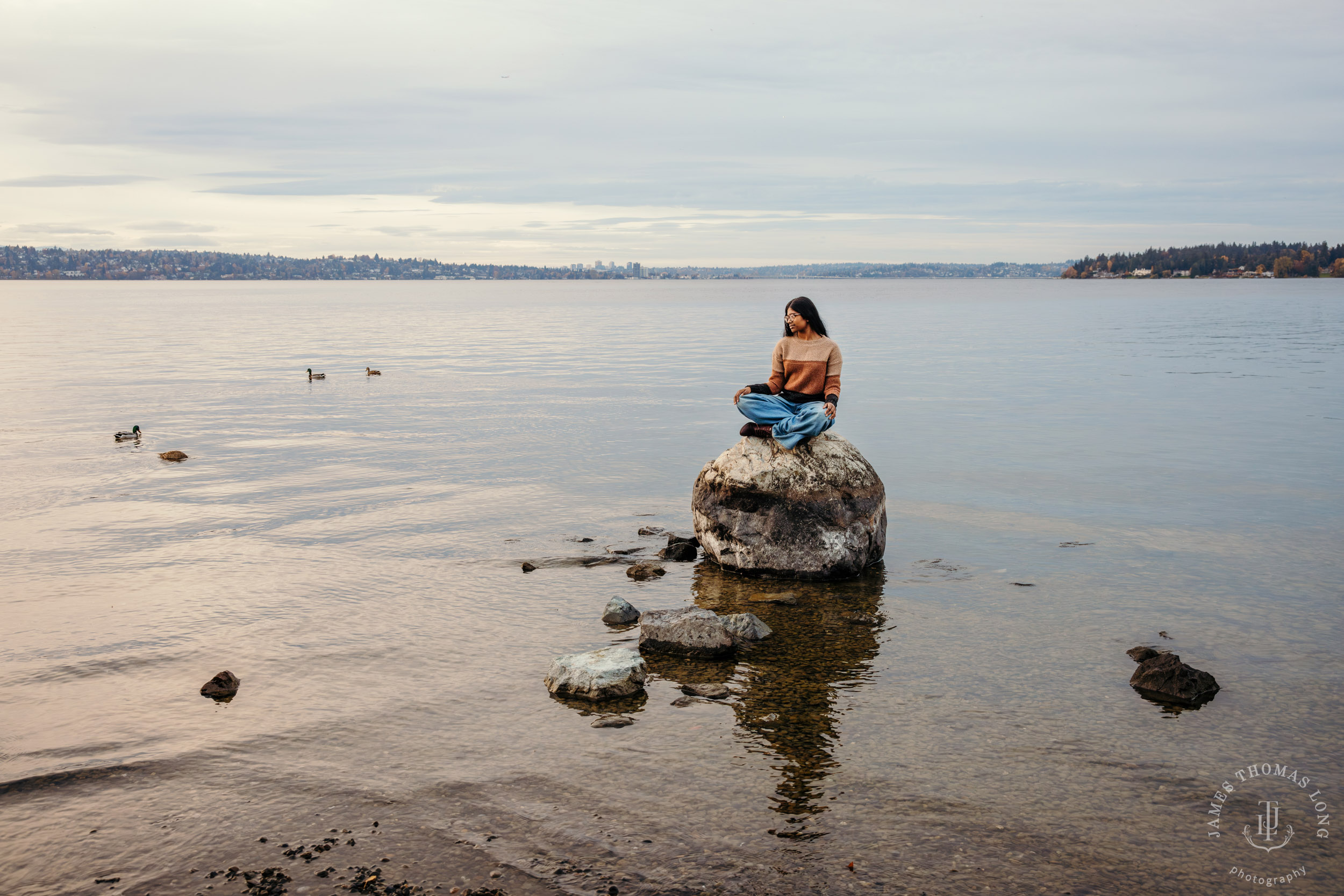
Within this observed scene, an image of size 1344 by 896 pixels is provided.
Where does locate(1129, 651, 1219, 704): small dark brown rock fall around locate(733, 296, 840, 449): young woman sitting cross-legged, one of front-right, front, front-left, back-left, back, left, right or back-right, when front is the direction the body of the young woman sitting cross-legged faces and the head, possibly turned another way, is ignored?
left

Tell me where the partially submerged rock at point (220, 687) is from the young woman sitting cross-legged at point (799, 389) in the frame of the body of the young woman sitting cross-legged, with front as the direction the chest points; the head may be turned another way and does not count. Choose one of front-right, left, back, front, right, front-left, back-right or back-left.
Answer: front

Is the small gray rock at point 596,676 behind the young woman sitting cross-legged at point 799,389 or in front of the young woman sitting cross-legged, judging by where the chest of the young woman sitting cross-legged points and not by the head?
in front

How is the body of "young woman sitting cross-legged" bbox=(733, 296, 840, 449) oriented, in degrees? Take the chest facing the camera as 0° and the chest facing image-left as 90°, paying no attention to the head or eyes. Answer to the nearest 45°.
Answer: approximately 45°

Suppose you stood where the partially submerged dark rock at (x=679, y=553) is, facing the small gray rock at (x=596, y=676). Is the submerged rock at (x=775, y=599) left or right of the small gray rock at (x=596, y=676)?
left

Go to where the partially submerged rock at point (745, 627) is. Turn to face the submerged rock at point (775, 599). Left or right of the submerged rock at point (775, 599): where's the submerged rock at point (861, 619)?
right

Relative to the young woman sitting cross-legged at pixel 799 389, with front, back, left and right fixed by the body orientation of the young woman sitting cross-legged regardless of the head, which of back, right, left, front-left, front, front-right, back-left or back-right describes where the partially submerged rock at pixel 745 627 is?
front-left

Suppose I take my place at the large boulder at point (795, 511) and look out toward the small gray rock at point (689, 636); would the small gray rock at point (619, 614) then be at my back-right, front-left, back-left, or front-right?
front-right

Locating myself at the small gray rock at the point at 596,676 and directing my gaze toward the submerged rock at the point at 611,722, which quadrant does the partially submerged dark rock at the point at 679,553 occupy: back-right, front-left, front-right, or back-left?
back-left

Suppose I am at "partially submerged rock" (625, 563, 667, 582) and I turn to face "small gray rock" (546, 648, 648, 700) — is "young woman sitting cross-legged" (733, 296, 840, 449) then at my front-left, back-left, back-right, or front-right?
back-left

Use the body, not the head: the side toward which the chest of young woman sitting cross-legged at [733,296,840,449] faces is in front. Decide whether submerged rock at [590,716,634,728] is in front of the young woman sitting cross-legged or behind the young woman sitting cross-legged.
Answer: in front

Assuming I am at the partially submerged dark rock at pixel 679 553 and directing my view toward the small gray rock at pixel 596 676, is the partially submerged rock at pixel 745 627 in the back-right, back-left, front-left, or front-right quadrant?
front-left

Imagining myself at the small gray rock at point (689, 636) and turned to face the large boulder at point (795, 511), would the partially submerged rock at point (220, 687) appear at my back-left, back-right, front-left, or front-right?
back-left
